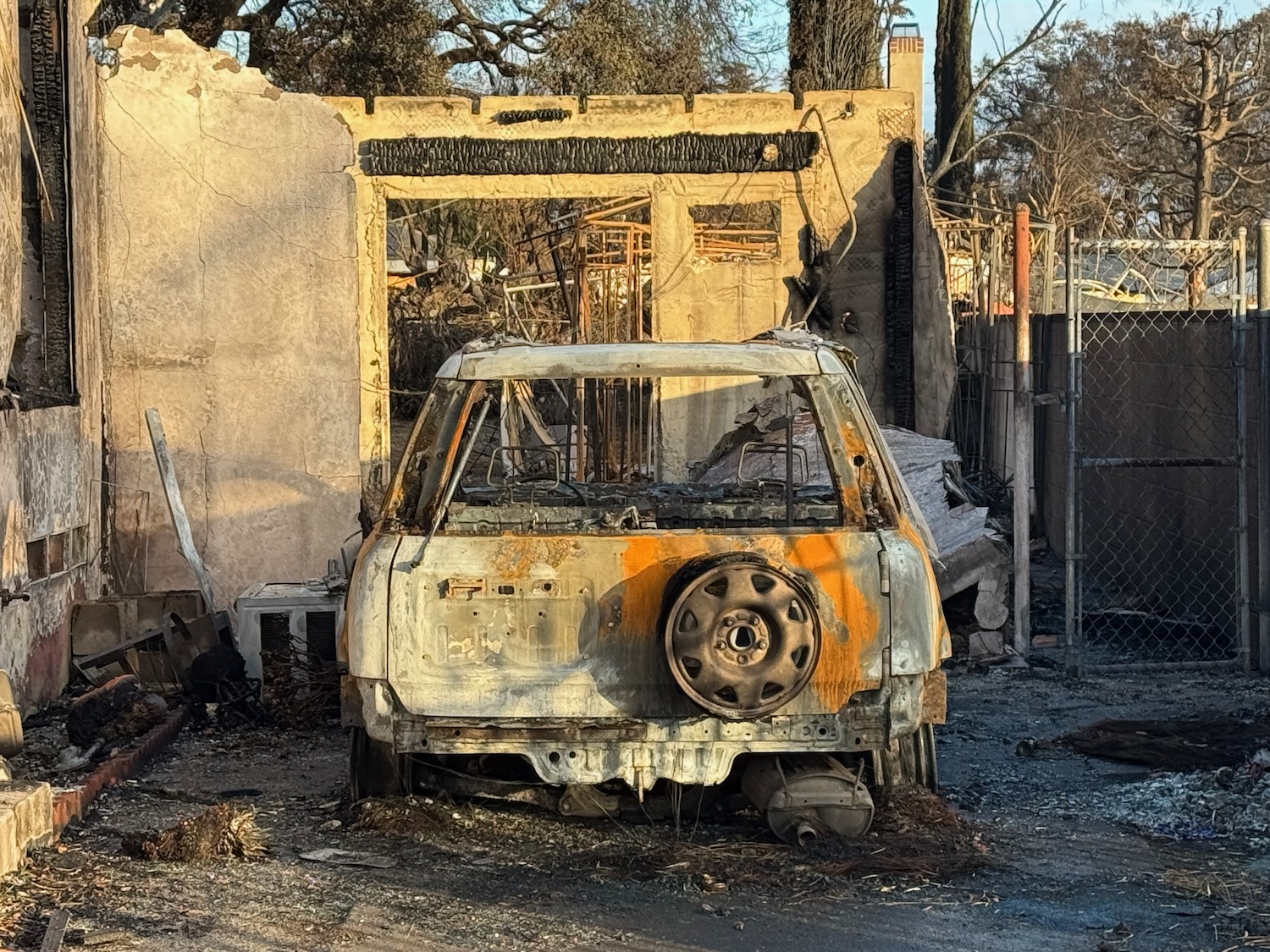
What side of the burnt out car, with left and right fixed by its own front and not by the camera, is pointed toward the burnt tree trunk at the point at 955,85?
front

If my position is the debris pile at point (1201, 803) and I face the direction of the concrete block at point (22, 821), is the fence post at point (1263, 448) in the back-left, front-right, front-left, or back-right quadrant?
back-right

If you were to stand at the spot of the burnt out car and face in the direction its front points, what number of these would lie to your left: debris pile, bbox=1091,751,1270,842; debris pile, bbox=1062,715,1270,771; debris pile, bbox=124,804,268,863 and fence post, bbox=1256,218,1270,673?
1

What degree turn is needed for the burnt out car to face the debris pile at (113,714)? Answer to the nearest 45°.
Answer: approximately 45° to its left

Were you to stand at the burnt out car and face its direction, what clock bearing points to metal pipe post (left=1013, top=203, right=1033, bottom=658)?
The metal pipe post is roughly at 1 o'clock from the burnt out car.

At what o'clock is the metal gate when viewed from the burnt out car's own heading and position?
The metal gate is roughly at 1 o'clock from the burnt out car.

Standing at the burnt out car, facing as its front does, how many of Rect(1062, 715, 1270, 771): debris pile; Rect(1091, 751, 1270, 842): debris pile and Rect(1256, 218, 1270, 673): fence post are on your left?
0

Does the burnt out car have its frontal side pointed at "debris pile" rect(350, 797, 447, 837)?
no

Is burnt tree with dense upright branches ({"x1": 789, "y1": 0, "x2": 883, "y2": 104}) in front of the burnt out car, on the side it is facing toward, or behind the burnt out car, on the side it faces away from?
in front

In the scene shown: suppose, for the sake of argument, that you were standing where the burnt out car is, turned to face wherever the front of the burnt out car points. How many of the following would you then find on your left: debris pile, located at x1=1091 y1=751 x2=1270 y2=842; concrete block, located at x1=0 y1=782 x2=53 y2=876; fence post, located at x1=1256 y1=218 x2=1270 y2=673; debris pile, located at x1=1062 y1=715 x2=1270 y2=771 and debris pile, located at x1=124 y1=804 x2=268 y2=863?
2

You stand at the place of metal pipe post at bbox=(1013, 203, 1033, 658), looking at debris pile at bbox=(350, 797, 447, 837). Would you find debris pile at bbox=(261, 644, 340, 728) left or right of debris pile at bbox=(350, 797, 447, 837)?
right

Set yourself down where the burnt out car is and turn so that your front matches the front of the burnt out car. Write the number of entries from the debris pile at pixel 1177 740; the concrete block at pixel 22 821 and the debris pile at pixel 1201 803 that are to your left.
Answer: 1

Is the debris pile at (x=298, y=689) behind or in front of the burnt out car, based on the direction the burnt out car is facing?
in front

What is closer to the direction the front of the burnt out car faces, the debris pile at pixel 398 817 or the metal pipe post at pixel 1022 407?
the metal pipe post

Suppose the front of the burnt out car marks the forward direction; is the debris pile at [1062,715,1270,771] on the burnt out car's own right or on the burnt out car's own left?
on the burnt out car's own right

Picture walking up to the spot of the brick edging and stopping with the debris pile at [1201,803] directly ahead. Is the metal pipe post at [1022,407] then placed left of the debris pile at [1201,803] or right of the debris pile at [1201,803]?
left

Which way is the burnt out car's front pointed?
away from the camera
